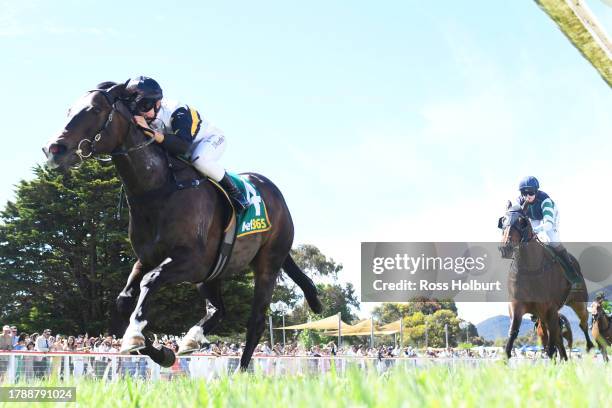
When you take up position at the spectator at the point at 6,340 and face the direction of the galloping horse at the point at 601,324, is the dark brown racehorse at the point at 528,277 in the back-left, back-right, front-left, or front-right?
front-right

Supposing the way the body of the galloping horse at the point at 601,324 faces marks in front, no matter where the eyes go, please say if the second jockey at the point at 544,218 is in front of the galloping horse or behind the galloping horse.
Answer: in front

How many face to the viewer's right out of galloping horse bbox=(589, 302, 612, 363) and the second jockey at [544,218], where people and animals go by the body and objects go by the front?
0

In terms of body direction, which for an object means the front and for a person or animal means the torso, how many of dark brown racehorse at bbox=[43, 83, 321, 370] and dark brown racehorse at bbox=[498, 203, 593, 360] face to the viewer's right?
0

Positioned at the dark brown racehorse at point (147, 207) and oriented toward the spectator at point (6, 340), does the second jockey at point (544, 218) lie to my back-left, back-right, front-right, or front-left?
front-right

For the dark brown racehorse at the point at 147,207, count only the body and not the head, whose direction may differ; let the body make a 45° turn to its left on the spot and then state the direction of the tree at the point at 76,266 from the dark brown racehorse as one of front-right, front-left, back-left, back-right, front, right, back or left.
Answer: back

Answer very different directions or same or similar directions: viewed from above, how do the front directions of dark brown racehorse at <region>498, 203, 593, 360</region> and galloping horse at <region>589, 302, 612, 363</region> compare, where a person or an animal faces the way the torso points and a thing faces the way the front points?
same or similar directions

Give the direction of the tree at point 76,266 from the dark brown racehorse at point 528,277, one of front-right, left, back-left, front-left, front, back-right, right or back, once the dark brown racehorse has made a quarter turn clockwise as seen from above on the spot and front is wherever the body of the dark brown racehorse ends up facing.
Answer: front

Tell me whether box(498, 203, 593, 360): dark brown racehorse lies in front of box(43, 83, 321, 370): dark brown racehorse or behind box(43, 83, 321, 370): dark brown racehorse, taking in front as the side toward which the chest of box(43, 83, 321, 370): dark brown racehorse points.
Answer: behind

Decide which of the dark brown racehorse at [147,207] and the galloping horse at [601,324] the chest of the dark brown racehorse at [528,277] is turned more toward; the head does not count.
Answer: the dark brown racehorse

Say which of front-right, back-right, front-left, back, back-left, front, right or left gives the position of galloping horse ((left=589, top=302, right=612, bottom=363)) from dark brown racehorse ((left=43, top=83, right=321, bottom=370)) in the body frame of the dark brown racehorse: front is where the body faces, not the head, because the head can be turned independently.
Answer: back

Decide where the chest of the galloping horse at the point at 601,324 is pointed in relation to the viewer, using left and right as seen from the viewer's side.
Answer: facing the viewer and to the left of the viewer

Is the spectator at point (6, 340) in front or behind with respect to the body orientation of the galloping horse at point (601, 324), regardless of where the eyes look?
in front
